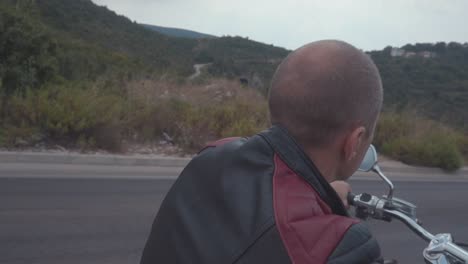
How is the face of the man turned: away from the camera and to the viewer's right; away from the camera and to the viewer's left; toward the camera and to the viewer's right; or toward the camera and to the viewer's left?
away from the camera and to the viewer's right

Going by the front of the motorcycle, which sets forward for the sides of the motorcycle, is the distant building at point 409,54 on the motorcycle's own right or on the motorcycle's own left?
on the motorcycle's own left

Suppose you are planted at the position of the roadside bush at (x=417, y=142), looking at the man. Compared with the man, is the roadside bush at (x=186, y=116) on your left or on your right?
right

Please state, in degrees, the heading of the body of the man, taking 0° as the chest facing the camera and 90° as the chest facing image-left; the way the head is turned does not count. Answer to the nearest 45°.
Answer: approximately 225°

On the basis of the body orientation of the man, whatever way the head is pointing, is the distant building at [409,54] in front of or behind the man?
in front

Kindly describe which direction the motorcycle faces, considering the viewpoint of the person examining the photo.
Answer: facing away from the viewer and to the right of the viewer

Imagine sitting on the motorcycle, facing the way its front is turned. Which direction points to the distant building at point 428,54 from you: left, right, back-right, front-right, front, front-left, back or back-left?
front-left

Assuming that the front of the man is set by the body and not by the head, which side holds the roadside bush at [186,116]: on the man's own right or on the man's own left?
on the man's own left

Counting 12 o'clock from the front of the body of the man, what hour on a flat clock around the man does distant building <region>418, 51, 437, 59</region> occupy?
The distant building is roughly at 11 o'clock from the man.

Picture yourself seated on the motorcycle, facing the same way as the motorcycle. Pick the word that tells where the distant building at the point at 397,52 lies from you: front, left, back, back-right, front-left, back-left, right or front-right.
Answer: front-left
